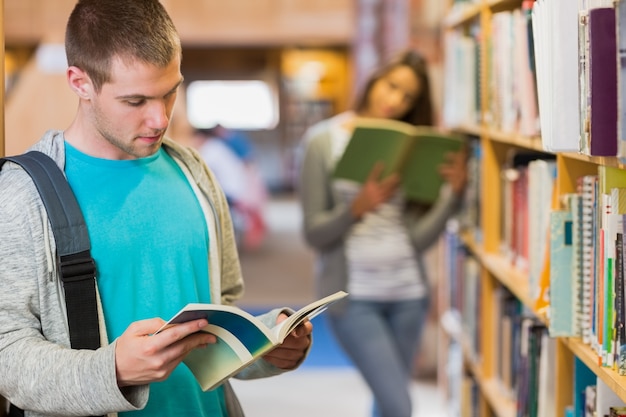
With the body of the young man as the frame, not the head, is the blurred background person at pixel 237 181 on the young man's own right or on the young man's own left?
on the young man's own left

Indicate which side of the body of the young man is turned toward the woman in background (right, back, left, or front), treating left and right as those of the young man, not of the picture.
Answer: left

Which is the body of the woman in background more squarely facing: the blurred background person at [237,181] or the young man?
the young man

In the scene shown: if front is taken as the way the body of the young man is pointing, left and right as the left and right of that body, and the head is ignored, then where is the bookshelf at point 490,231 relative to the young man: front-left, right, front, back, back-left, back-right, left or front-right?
left

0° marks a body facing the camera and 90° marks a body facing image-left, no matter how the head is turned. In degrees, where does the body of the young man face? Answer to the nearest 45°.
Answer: approximately 315°

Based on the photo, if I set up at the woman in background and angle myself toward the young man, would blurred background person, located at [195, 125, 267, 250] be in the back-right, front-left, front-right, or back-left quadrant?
back-right

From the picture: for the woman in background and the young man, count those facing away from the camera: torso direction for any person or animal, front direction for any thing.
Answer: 0

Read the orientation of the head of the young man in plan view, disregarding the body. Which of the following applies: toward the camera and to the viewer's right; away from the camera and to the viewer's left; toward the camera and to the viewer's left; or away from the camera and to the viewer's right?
toward the camera and to the viewer's right
